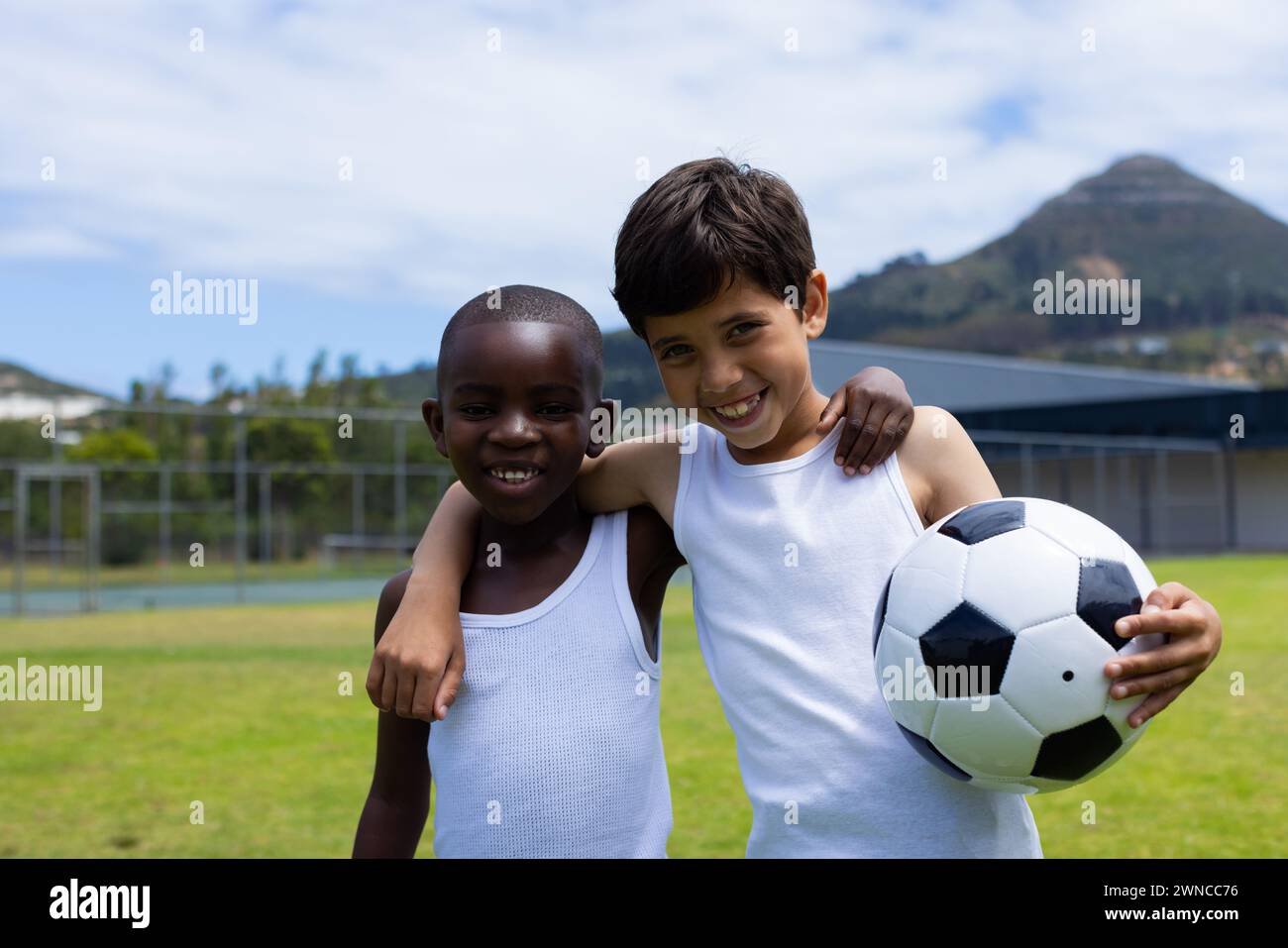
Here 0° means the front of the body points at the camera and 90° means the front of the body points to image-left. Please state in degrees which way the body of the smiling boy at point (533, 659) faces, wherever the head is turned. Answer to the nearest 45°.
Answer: approximately 0°

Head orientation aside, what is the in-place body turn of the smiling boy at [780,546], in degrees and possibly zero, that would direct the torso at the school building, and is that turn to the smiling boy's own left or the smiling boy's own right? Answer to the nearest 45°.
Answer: approximately 180°

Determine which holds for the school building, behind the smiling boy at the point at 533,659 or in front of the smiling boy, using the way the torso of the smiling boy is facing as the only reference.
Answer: behind

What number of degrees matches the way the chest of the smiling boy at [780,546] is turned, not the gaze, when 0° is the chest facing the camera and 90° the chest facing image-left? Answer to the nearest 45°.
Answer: approximately 0°
